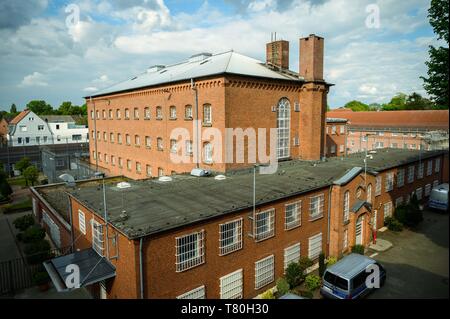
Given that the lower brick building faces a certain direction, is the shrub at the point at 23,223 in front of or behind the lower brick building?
behind

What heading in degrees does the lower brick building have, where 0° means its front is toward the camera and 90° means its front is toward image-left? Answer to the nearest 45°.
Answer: approximately 315°

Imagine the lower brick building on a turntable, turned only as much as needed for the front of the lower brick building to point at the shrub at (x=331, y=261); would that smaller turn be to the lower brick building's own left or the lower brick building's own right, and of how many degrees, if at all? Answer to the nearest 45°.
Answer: approximately 90° to the lower brick building's own left

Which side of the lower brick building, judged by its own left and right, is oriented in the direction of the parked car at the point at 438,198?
left

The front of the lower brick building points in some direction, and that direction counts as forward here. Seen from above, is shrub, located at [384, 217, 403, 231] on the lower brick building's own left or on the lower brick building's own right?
on the lower brick building's own left

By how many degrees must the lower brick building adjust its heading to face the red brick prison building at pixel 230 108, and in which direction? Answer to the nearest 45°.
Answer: approximately 135° to its left
